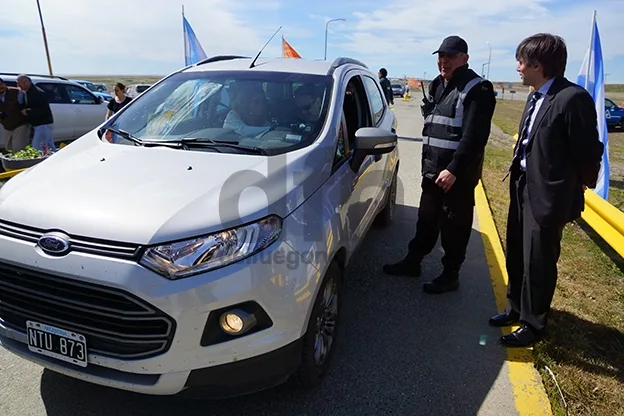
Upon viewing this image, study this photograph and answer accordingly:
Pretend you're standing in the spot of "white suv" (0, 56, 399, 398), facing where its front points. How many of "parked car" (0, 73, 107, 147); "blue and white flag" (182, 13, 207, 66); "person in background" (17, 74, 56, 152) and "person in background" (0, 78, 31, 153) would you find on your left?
0

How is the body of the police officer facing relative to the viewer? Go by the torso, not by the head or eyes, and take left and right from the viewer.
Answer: facing the viewer and to the left of the viewer

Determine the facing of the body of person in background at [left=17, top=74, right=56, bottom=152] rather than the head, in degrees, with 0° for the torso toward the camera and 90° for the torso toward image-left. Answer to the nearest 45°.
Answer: approximately 90°

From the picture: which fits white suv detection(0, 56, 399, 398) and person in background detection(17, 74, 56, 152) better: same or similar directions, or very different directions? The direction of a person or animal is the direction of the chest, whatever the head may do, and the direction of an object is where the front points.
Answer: same or similar directions

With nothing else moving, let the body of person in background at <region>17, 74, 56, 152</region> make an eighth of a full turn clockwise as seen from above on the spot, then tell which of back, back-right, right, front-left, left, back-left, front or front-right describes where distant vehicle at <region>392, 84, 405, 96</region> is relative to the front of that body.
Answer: right

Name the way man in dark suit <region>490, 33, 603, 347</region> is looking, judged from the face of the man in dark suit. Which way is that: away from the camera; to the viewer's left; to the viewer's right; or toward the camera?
to the viewer's left

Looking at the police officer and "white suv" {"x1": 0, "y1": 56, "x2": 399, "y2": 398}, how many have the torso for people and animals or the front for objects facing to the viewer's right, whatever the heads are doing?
0

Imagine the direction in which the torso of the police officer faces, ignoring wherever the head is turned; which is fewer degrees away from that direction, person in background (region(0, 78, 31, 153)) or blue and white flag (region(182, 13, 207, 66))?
the person in background

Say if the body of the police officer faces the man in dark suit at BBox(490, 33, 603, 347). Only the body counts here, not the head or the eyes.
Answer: no

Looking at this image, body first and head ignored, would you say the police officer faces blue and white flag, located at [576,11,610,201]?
no

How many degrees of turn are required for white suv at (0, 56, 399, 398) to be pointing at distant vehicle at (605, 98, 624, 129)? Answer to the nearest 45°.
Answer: approximately 180°

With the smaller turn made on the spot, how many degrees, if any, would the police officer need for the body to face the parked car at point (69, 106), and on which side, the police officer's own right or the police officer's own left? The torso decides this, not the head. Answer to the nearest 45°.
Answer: approximately 90° to the police officer's own right

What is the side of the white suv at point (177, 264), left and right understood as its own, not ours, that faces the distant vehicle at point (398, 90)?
back

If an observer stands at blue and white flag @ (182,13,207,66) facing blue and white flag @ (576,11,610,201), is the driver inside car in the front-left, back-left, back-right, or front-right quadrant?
front-right

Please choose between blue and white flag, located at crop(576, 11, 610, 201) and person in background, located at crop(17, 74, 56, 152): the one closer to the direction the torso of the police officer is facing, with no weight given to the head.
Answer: the person in background
